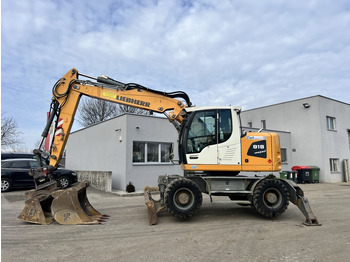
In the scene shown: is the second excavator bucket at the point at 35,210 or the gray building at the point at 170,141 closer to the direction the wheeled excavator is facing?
the second excavator bucket

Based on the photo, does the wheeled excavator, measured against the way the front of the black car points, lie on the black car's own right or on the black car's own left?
on the black car's own right

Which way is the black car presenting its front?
to the viewer's right

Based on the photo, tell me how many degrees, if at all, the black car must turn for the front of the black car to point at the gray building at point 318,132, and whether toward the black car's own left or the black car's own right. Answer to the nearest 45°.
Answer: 0° — it already faces it

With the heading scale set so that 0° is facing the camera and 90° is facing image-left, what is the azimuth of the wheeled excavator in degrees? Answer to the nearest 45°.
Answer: approximately 90°

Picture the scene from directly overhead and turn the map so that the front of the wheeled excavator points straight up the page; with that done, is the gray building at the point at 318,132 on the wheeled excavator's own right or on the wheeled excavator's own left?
on the wheeled excavator's own right

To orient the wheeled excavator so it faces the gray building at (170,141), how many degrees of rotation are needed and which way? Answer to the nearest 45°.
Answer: approximately 90° to its right
